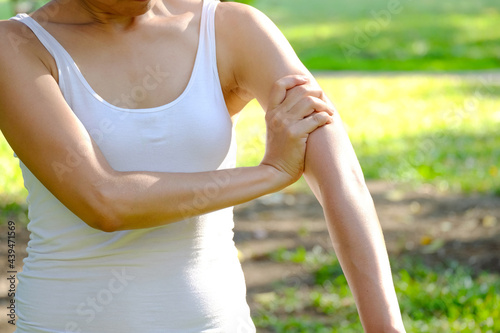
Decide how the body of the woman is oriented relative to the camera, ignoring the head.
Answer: toward the camera
